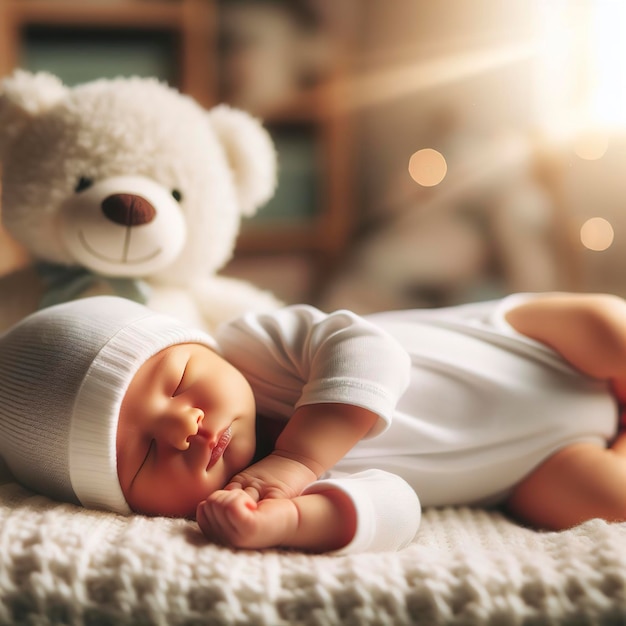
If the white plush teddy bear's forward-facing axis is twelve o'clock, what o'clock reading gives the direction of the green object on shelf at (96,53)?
The green object on shelf is roughly at 6 o'clock from the white plush teddy bear.

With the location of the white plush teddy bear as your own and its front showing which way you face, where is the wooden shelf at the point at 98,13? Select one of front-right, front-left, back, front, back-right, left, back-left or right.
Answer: back

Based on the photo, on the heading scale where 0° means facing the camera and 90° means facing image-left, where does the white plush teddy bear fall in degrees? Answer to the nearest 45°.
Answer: approximately 0°

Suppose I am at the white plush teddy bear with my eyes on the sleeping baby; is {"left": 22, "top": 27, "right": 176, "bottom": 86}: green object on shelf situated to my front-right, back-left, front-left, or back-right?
back-left
